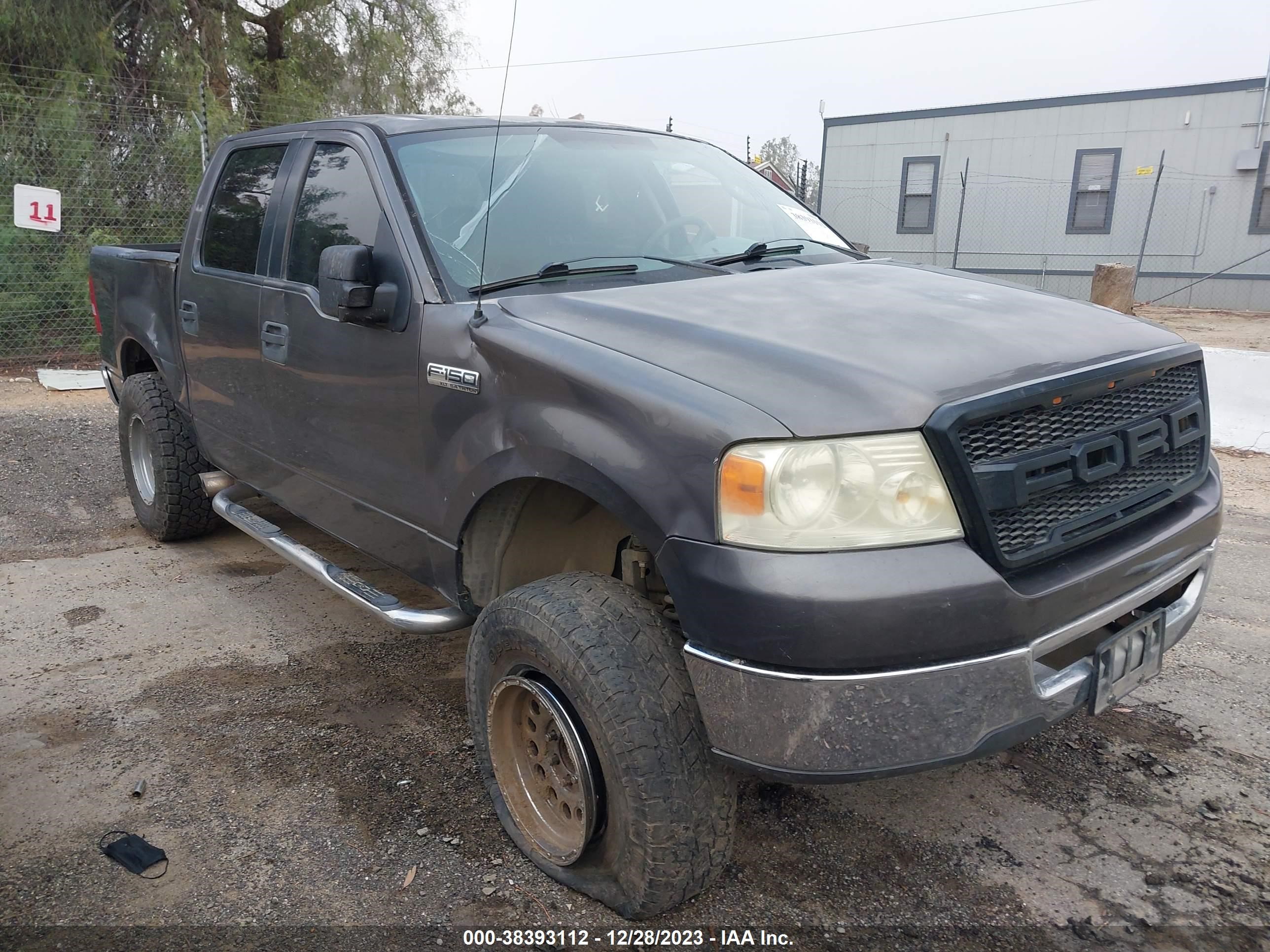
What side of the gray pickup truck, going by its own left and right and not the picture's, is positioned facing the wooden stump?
left

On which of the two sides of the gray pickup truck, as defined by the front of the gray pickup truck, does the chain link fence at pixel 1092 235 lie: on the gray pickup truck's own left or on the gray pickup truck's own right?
on the gray pickup truck's own left

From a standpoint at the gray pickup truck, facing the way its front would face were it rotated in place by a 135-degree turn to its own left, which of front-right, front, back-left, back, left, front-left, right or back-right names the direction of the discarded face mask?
left

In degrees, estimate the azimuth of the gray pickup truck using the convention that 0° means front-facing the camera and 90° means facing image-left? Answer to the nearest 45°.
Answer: approximately 315°

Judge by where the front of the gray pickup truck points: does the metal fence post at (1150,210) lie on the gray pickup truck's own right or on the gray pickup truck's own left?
on the gray pickup truck's own left

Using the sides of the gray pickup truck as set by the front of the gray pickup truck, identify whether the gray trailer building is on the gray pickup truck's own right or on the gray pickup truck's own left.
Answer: on the gray pickup truck's own left

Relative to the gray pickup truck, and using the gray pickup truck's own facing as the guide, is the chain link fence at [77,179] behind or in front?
behind
